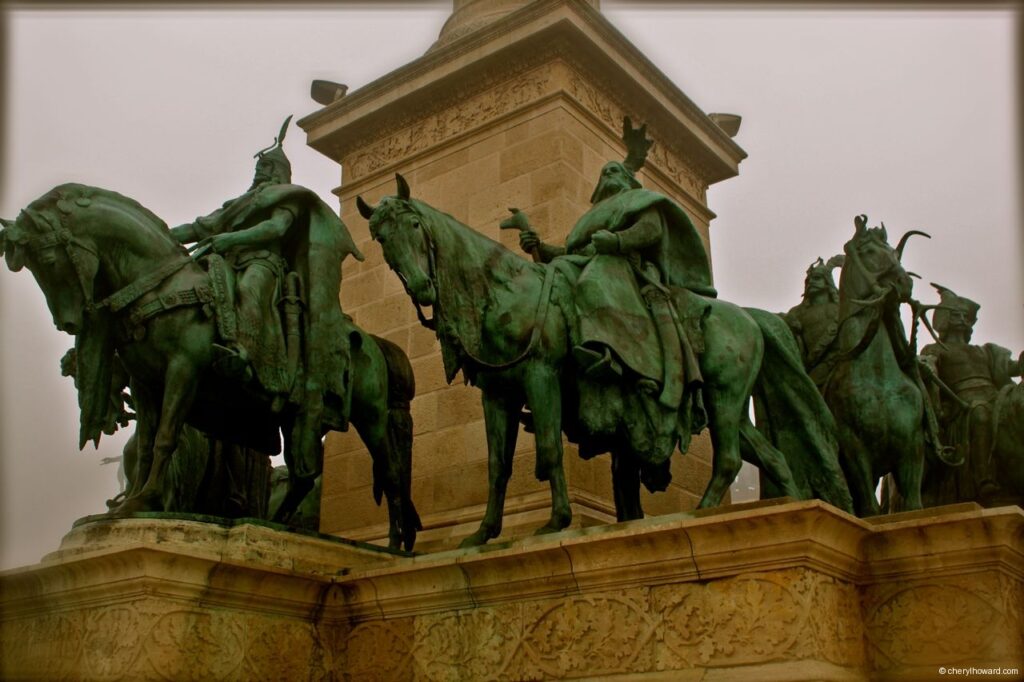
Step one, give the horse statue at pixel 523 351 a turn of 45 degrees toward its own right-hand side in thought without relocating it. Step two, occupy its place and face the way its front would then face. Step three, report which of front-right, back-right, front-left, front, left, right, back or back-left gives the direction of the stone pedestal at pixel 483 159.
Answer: right

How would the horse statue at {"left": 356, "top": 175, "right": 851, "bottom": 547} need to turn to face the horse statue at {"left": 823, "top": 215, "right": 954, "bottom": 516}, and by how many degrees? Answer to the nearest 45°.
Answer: approximately 180°

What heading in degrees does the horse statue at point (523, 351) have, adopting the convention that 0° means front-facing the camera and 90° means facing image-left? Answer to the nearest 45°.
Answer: approximately 45°

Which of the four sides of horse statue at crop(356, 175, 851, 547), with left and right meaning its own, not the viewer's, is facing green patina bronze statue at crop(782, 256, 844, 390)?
back

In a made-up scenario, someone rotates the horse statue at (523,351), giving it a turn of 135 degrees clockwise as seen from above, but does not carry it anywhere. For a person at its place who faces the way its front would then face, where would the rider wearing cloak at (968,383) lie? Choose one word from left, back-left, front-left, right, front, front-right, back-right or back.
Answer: front-right

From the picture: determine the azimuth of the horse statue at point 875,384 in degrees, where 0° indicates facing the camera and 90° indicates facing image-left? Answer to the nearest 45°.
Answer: approximately 0°

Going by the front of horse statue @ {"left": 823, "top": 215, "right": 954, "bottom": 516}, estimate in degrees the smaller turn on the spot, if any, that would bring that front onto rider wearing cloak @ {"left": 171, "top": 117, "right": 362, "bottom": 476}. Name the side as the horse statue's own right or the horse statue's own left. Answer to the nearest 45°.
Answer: approximately 45° to the horse statue's own right

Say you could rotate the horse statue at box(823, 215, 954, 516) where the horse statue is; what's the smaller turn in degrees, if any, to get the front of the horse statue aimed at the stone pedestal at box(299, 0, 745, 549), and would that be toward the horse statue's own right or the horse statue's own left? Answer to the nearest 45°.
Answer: approximately 90° to the horse statue's own right
